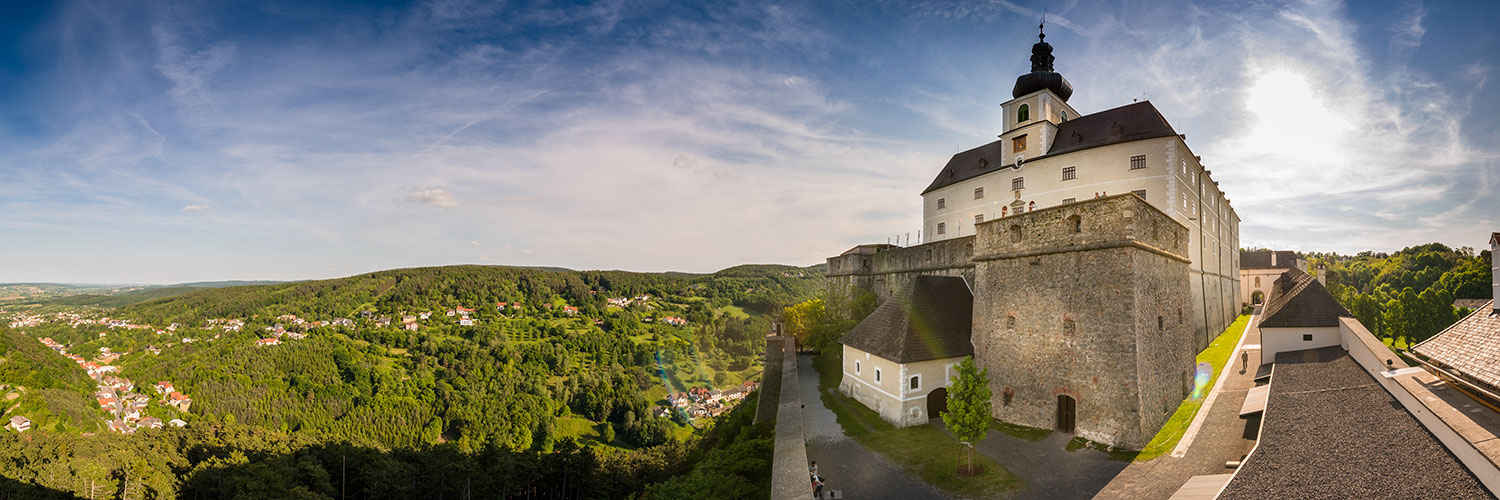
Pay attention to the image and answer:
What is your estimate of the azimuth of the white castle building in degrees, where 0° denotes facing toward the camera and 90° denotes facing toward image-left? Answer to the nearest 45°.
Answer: approximately 45°

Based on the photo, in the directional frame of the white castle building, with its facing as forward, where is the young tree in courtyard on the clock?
The young tree in courtyard is roughly at 11 o'clock from the white castle building.

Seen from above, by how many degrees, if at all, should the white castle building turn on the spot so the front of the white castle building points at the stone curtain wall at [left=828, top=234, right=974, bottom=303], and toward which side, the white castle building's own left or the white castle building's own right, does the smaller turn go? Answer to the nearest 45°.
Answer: approximately 45° to the white castle building's own right
